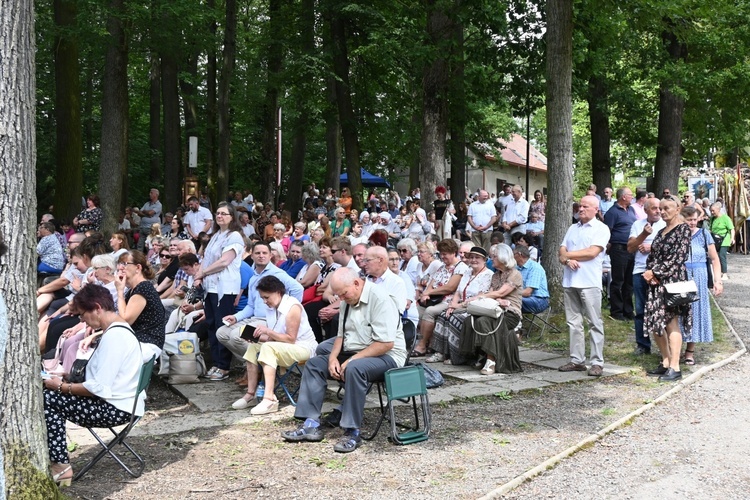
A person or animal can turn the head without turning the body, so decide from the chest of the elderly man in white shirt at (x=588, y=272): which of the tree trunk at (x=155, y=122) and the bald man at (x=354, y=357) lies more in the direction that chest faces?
the bald man

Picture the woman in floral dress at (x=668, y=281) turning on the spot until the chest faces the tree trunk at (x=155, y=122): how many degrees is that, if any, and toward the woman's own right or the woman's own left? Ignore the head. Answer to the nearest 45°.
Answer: approximately 90° to the woman's own right

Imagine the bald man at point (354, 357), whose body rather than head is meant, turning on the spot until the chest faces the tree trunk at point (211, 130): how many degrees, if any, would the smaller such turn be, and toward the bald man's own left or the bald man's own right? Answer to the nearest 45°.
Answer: approximately 135° to the bald man's own right

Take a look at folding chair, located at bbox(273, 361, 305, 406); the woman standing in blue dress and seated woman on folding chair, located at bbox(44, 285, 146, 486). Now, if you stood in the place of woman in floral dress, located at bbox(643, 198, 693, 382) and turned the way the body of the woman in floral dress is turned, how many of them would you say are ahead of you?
2

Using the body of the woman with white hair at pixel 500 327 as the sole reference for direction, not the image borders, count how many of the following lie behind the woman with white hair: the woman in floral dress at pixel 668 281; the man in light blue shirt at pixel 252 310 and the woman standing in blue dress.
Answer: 2

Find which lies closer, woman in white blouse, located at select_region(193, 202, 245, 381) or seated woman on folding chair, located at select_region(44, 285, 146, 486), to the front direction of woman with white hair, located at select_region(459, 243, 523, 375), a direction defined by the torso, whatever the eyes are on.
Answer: the woman in white blouse

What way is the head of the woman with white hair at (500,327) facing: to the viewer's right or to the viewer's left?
to the viewer's left

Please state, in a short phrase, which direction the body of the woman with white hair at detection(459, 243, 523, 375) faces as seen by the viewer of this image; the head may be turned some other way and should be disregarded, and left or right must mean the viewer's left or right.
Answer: facing to the left of the viewer
